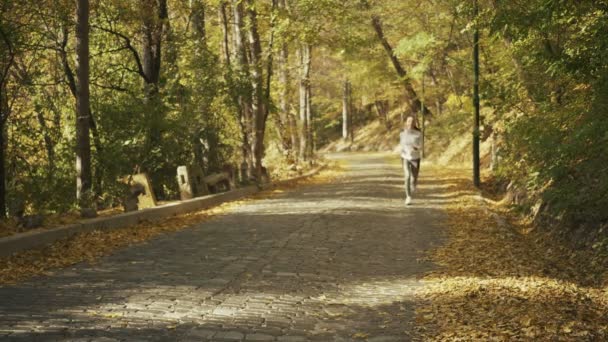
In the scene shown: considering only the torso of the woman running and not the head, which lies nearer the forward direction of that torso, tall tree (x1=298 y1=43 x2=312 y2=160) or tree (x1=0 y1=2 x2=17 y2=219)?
the tree

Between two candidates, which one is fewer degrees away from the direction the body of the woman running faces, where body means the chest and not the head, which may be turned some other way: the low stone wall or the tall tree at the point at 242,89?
the low stone wall

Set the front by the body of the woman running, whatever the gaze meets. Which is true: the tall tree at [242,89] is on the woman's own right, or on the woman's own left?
on the woman's own right

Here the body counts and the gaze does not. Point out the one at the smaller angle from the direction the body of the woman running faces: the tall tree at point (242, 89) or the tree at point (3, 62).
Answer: the tree

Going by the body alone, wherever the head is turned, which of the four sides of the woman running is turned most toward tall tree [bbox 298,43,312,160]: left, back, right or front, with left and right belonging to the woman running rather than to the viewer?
back

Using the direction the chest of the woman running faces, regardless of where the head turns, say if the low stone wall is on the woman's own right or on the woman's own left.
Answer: on the woman's own right

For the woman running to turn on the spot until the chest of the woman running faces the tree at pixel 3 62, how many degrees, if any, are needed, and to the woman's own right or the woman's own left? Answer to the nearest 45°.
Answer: approximately 45° to the woman's own right

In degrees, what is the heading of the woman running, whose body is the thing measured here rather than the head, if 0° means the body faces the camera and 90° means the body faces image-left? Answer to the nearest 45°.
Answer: approximately 0°
